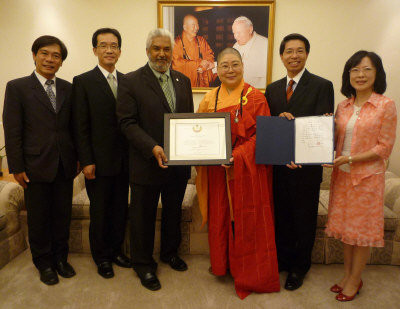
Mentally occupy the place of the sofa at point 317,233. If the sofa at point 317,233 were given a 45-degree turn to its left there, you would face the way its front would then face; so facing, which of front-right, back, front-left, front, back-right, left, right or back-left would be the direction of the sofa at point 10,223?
back-right

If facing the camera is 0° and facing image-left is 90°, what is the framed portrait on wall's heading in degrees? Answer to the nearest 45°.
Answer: approximately 0°

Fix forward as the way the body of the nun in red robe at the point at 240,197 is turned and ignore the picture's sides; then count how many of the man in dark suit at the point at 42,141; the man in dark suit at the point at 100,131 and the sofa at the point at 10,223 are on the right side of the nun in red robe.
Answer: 3

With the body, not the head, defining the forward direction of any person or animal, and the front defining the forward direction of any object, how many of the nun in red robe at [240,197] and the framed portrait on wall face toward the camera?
2

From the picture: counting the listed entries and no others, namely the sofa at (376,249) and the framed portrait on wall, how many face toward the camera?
2

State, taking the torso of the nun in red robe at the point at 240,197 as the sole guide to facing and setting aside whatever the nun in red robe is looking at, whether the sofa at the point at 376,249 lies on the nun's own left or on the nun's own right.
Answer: on the nun's own left

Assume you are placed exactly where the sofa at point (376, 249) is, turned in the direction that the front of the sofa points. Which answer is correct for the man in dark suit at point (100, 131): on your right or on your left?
on your right

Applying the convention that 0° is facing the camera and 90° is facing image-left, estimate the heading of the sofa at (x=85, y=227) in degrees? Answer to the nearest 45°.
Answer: approximately 0°

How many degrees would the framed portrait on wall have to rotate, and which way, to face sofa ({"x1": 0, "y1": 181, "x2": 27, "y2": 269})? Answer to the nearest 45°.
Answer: approximately 45° to its right
